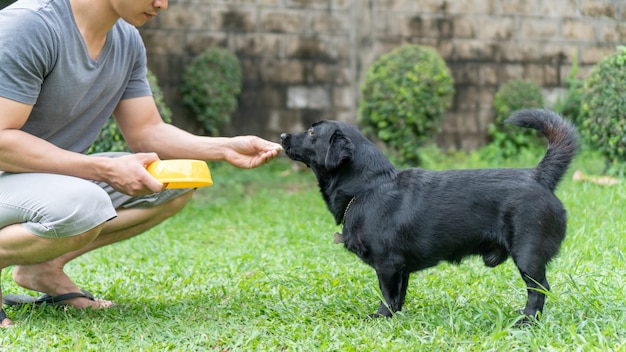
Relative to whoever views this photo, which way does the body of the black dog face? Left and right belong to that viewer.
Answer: facing to the left of the viewer

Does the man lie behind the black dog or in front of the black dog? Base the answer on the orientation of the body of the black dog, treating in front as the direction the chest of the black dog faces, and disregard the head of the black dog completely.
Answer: in front

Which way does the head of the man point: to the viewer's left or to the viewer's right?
to the viewer's right

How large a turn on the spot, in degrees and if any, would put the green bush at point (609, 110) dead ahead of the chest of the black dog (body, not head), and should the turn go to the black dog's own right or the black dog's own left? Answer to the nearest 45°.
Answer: approximately 135° to the black dog's own right

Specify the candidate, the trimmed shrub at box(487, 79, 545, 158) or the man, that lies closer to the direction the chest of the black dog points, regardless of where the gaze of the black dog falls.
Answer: the man

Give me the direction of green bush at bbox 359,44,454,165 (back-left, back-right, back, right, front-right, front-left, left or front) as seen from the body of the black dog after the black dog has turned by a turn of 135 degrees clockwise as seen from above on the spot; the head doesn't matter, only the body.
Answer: front-left

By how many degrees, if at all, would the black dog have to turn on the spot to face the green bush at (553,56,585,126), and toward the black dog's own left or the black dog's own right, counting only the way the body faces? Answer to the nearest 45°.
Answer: approximately 90° to the black dog's own right

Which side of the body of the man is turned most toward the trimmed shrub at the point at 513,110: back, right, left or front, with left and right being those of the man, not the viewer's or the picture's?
left

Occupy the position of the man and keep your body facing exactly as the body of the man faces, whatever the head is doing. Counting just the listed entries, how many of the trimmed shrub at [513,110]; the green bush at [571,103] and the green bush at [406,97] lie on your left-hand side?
3

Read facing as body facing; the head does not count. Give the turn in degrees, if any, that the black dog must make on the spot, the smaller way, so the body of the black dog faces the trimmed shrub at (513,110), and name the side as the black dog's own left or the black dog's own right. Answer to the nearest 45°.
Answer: approximately 90° to the black dog's own right

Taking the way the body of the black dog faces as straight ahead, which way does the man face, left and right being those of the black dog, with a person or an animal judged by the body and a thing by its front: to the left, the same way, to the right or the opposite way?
the opposite way

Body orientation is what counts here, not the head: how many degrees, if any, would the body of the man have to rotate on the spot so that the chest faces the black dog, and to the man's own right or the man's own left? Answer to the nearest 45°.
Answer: approximately 45° to the man's own left

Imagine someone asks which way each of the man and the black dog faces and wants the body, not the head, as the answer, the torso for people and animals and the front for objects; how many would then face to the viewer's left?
1

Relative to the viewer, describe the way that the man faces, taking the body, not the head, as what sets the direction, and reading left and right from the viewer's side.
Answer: facing the viewer and to the right of the viewer
